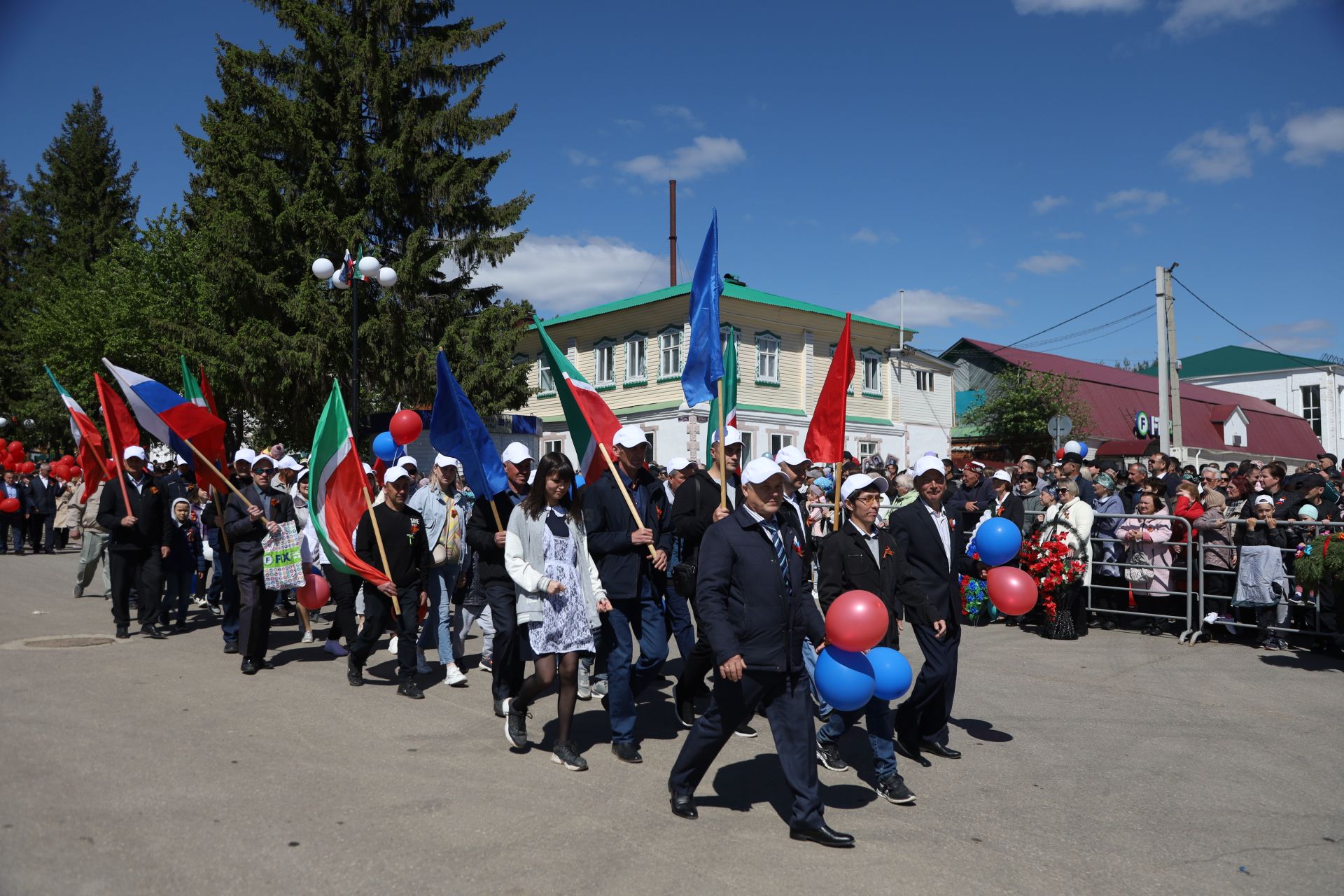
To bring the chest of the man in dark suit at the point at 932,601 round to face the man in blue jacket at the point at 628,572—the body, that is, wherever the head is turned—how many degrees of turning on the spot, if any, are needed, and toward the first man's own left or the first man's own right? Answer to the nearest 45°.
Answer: approximately 135° to the first man's own right

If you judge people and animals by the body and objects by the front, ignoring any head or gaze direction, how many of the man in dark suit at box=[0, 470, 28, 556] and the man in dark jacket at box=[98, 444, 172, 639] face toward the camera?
2

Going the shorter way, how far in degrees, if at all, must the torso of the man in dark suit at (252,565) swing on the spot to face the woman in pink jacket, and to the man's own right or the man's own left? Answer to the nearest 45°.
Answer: approximately 45° to the man's own left

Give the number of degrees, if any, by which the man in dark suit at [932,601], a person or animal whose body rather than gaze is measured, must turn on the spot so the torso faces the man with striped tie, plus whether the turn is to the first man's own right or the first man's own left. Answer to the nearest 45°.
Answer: approximately 90° to the first man's own right

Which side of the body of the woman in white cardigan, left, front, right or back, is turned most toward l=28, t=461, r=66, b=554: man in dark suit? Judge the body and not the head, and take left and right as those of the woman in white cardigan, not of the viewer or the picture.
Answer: back

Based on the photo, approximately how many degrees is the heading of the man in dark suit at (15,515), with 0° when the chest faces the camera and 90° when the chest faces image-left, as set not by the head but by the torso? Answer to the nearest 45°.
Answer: approximately 0°

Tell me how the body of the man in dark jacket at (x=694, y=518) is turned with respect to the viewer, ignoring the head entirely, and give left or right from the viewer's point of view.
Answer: facing the viewer and to the right of the viewer

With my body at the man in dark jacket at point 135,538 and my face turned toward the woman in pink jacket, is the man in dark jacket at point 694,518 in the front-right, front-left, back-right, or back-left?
front-right

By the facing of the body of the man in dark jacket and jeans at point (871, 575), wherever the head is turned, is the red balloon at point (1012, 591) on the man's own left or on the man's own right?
on the man's own left

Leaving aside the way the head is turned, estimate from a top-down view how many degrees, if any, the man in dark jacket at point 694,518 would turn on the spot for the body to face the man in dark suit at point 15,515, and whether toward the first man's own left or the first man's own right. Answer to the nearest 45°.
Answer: approximately 180°

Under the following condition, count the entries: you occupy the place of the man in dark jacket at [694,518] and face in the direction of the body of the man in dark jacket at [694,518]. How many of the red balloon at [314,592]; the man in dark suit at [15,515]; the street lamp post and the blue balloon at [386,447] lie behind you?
4

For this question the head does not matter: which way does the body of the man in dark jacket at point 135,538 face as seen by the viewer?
toward the camera

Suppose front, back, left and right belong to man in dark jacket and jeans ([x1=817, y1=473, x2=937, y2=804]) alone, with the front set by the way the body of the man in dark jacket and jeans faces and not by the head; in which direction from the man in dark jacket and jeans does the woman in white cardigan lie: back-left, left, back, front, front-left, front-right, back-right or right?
back-right
